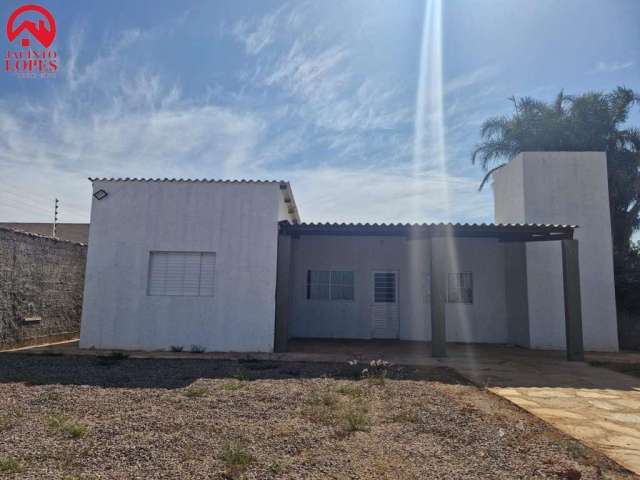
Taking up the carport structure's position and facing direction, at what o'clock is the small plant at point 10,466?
The small plant is roughly at 1 o'clock from the carport structure.

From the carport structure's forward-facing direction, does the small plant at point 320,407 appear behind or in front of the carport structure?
in front

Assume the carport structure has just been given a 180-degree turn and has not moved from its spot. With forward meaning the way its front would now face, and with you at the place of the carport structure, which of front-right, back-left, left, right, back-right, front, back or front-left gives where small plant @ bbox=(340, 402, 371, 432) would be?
back

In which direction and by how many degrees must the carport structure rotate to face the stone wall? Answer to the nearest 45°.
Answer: approximately 90° to its right

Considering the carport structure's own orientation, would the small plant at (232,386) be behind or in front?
in front

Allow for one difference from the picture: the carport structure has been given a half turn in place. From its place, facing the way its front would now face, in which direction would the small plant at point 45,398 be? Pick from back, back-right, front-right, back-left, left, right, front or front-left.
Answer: back-left

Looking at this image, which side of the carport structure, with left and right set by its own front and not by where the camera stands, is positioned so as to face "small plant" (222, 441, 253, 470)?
front

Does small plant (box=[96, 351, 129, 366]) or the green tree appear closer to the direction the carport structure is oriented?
the small plant

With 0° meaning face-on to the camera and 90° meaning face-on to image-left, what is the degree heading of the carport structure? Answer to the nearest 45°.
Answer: approximately 0°
